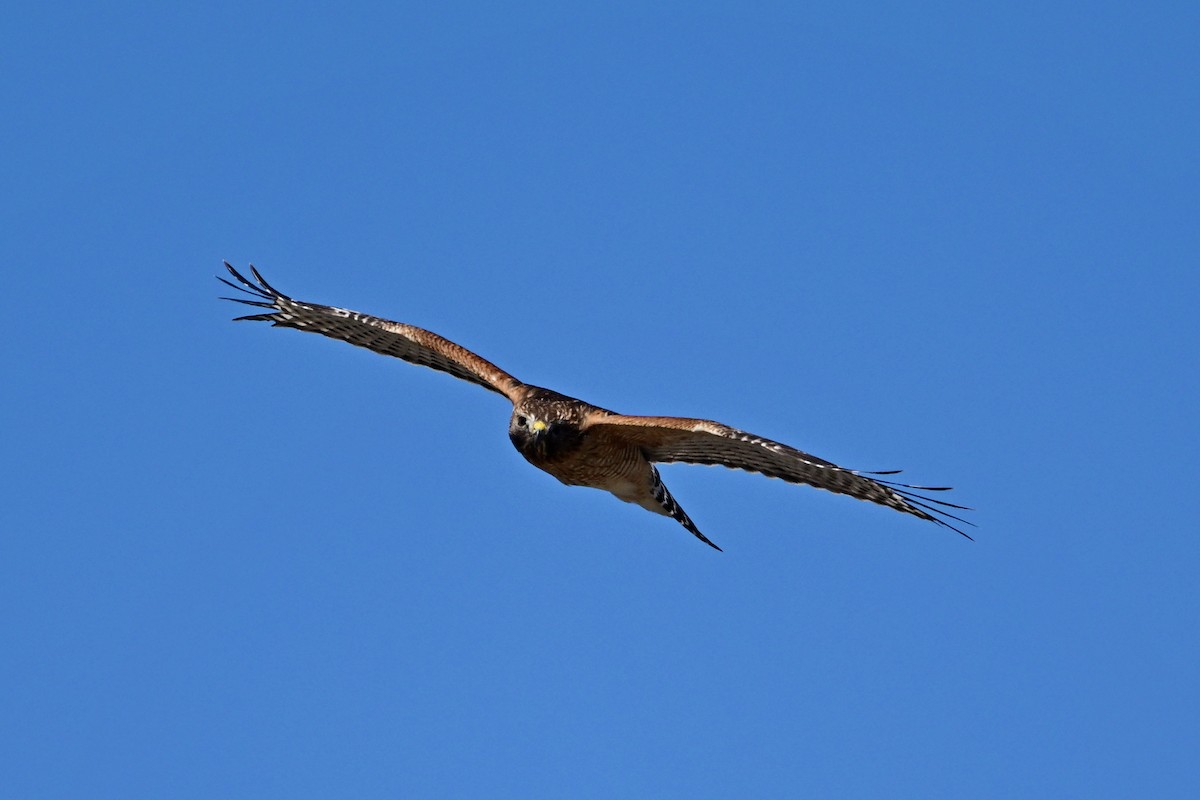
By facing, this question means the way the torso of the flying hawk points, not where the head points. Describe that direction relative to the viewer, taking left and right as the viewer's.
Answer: facing the viewer and to the left of the viewer
